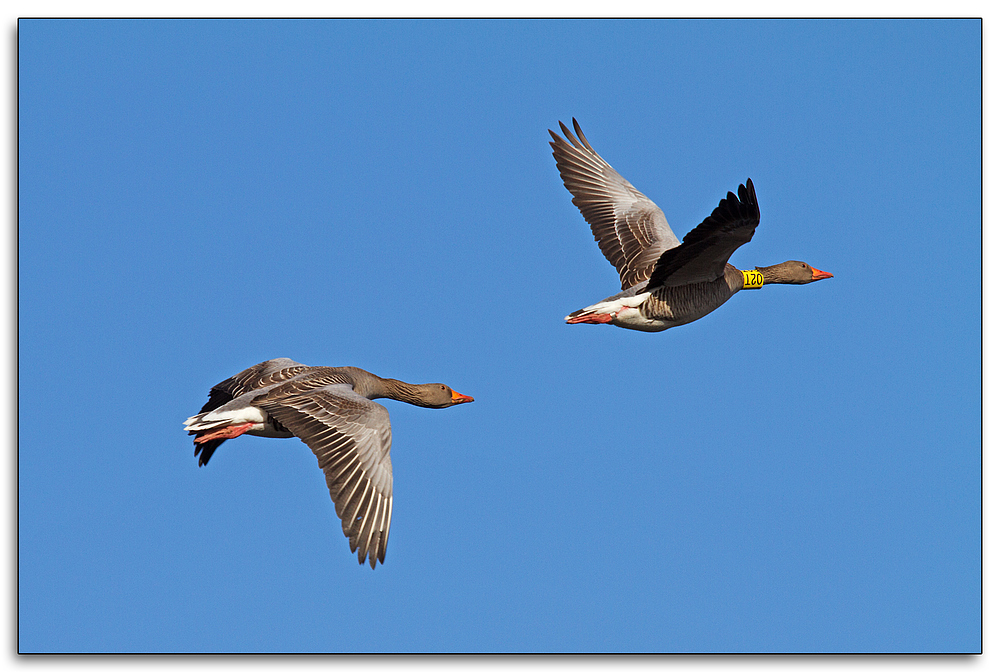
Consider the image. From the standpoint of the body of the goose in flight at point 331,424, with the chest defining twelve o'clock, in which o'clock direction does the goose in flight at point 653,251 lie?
the goose in flight at point 653,251 is roughly at 11 o'clock from the goose in flight at point 331,424.

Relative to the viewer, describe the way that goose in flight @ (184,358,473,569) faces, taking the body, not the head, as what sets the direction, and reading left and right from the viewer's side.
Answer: facing to the right of the viewer
